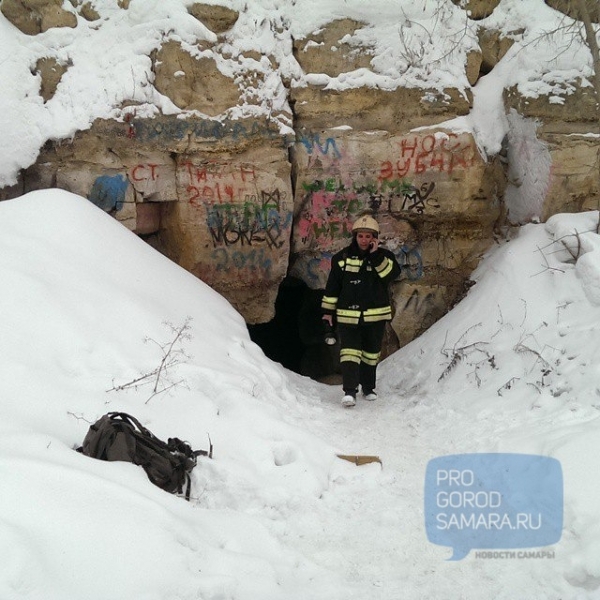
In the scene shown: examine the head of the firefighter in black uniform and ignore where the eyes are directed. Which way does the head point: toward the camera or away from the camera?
toward the camera

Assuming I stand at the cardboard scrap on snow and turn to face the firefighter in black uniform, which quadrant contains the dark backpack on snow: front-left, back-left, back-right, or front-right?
back-left

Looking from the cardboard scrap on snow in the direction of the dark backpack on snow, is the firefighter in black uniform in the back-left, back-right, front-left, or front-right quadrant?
back-right

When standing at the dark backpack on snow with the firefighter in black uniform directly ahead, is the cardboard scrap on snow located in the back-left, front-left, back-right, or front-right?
front-right

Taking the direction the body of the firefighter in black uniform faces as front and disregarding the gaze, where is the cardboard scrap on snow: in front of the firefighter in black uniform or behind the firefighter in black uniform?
in front

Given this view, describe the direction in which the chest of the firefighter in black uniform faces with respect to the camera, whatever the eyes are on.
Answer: toward the camera

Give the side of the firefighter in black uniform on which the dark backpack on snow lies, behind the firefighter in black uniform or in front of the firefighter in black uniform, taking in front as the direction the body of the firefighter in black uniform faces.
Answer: in front
